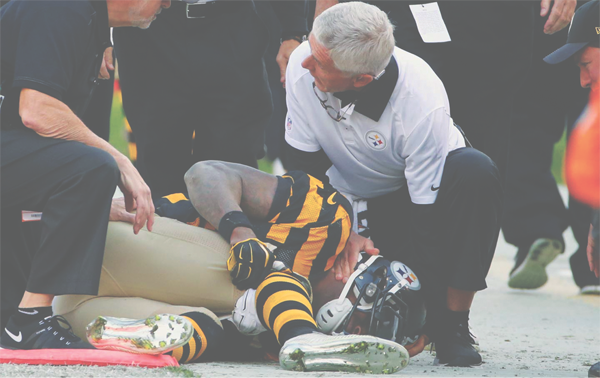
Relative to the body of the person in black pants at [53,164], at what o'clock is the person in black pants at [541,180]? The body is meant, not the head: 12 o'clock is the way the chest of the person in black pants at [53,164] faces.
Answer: the person in black pants at [541,180] is roughly at 11 o'clock from the person in black pants at [53,164].

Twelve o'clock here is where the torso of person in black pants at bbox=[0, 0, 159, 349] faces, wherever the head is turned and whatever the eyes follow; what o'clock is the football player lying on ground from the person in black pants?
The football player lying on ground is roughly at 12 o'clock from the person in black pants.

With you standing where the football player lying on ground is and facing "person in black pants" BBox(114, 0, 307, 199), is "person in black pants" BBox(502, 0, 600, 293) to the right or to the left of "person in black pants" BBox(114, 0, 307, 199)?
right

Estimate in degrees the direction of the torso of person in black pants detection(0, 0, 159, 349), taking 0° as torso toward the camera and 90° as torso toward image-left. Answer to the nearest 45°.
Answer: approximately 270°

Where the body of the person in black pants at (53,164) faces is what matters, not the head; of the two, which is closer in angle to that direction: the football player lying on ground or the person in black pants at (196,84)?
the football player lying on ground

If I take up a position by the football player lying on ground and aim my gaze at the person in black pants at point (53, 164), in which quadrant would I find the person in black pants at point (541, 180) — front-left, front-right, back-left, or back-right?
back-right

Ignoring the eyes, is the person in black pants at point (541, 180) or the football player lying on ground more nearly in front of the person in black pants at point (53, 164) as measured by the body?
the football player lying on ground

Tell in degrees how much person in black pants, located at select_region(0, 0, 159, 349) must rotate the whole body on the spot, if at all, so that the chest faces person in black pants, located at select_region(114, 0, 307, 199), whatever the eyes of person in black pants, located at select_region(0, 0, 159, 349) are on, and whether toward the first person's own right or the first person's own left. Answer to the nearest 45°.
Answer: approximately 45° to the first person's own left
